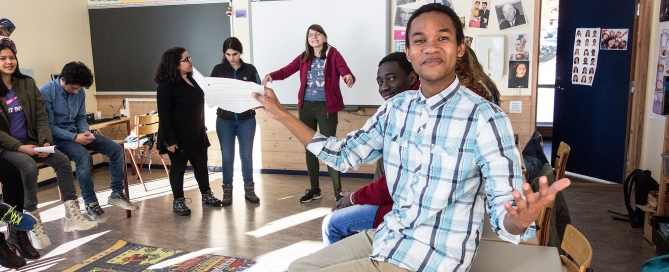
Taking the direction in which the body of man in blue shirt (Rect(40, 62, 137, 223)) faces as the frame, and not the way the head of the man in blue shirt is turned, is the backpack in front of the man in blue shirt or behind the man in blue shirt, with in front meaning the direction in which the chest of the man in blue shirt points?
in front

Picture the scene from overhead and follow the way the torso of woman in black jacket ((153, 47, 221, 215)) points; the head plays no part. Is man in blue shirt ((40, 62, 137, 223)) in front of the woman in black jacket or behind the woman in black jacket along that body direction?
behind

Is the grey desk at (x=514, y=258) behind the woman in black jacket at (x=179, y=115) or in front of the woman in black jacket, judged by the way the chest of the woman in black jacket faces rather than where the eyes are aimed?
in front

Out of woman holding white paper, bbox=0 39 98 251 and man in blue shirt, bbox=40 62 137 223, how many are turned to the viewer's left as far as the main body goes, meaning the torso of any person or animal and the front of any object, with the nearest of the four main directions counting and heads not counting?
0

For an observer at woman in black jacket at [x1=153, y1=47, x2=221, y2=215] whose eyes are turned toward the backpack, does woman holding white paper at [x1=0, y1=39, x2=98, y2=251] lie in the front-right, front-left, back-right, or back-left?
back-right

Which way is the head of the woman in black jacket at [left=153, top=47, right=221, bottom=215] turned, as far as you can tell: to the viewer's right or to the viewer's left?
to the viewer's right

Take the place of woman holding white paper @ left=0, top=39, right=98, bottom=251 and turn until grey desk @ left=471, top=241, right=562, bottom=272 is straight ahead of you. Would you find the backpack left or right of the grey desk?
left

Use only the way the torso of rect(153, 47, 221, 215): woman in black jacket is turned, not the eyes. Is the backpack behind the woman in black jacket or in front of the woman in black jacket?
in front
